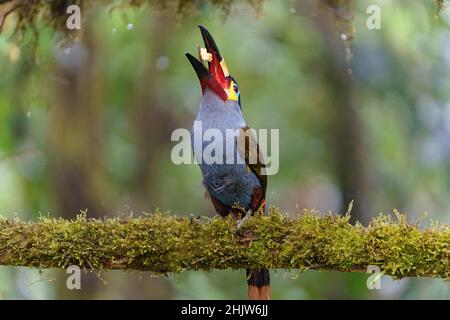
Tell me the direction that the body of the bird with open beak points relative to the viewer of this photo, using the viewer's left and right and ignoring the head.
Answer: facing the viewer and to the left of the viewer
